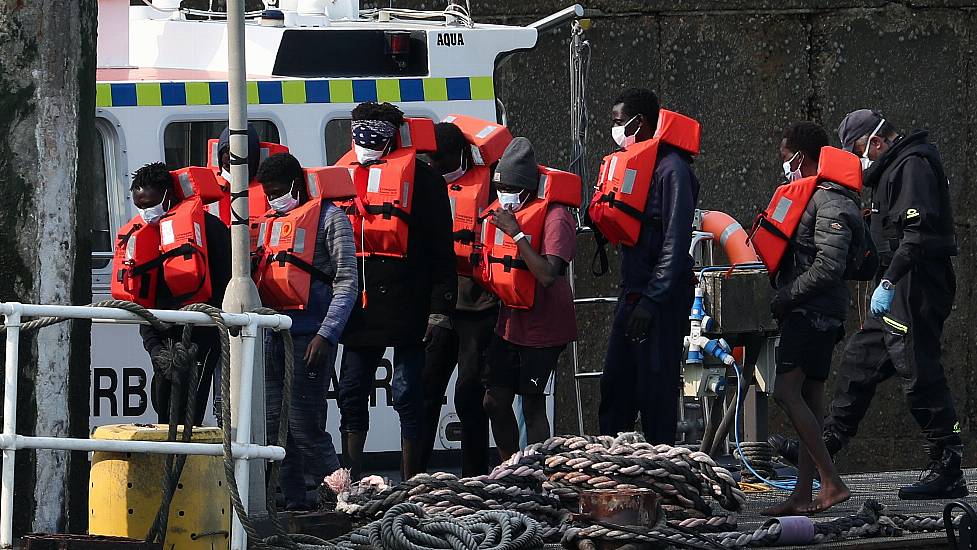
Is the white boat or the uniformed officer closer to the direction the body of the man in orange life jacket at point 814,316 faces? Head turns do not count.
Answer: the white boat

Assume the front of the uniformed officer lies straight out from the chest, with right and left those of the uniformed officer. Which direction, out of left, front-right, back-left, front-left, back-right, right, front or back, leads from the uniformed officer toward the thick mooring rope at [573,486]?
front-left

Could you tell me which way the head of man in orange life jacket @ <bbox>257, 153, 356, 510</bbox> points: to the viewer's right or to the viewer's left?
to the viewer's left

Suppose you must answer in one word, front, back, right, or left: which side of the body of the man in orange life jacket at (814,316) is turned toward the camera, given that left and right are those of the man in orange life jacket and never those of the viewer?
left

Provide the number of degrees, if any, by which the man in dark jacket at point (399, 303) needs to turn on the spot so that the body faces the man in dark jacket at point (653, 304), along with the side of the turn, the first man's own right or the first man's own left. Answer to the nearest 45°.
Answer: approximately 135° to the first man's own left

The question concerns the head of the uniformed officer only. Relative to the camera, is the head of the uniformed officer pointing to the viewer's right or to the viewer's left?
to the viewer's left
